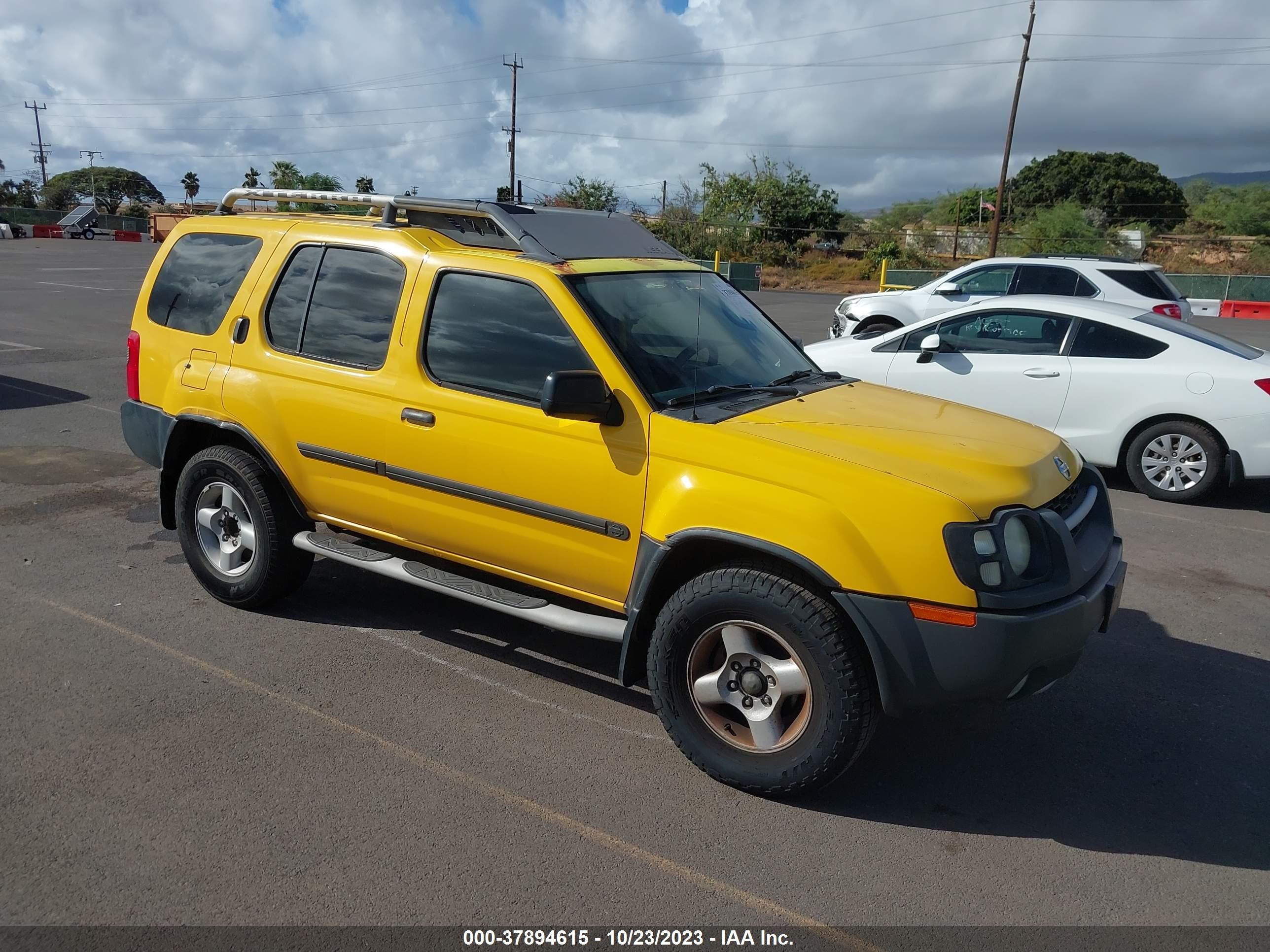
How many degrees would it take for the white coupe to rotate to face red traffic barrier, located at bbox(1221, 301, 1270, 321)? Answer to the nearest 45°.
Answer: approximately 90° to its right

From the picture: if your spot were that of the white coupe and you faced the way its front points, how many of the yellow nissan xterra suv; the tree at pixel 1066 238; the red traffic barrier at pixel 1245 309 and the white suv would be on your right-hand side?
3

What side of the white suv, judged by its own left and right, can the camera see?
left

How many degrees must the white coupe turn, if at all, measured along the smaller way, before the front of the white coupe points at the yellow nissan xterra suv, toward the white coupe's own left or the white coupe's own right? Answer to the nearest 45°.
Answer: approximately 90° to the white coupe's own left

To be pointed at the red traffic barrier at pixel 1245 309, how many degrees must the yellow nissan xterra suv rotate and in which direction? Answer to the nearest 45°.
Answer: approximately 90° to its left

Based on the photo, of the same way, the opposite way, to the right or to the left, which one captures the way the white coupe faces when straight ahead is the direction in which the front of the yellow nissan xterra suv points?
the opposite way

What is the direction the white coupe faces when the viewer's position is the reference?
facing to the left of the viewer

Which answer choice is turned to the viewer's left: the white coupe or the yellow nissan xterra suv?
the white coupe

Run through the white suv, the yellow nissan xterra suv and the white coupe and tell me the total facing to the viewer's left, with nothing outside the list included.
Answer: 2

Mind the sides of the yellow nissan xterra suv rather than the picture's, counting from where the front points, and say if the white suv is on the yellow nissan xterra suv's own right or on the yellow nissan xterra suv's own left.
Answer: on the yellow nissan xterra suv's own left

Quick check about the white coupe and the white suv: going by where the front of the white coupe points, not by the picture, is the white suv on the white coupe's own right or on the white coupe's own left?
on the white coupe's own right
